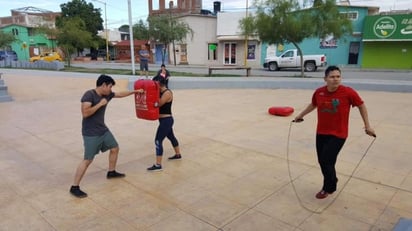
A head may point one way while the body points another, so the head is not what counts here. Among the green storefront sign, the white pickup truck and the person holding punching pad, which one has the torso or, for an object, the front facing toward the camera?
the green storefront sign

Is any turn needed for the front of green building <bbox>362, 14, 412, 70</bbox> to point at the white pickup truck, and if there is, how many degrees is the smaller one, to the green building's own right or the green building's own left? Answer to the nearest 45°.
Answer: approximately 45° to the green building's own right

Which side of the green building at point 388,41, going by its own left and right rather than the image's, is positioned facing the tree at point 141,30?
right

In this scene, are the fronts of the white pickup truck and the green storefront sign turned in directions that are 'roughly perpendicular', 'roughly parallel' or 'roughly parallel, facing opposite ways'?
roughly perpendicular

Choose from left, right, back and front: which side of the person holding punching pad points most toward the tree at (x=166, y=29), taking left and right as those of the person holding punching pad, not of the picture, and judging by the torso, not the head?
right

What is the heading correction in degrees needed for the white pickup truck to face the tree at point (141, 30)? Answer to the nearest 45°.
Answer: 0° — it already faces it

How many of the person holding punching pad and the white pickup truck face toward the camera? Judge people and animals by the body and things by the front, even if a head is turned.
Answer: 0

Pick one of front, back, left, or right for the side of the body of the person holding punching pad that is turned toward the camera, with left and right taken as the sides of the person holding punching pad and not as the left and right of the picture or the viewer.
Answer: left

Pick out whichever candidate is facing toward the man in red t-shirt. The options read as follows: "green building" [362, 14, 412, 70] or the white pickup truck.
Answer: the green building

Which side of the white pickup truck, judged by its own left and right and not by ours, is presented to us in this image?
left
